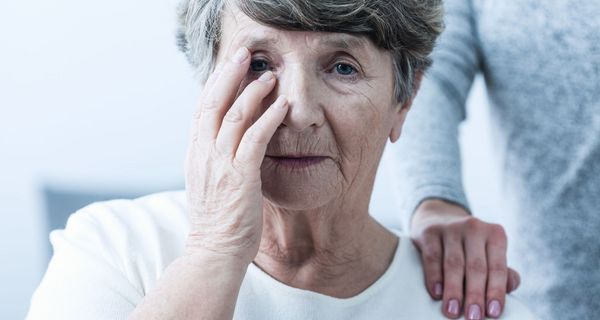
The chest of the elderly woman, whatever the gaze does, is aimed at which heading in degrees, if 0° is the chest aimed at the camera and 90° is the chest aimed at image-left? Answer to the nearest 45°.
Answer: approximately 0°
